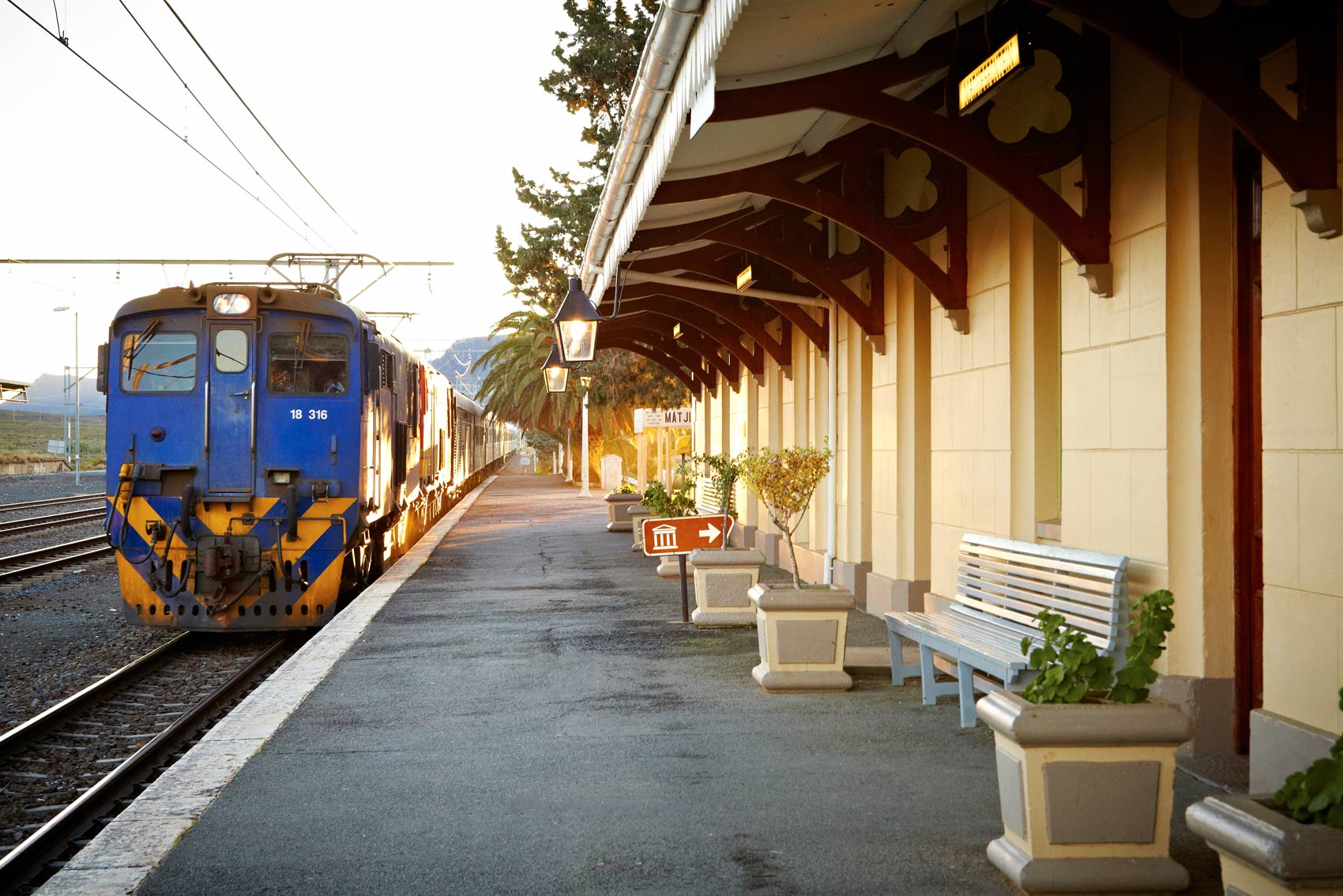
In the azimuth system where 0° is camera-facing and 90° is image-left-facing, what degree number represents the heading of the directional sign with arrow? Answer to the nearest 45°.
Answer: approximately 0°

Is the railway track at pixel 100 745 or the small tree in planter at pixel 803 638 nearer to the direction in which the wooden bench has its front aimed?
the railway track

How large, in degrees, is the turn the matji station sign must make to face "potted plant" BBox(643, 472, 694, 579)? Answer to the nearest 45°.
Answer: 0° — it already faces it

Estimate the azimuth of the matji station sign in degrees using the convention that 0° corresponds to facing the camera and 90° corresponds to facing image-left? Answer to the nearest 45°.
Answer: approximately 0°

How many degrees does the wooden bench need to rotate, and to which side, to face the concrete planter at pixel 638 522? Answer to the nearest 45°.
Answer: approximately 90° to its right

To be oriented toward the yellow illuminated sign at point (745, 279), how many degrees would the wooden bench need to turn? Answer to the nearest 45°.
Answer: approximately 90° to its right

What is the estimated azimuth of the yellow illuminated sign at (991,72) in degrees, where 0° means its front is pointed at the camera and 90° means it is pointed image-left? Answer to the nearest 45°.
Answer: approximately 45°

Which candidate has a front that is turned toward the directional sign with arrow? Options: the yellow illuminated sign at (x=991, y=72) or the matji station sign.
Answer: the matji station sign

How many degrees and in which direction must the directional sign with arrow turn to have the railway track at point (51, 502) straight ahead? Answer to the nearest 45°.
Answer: approximately 135° to its right

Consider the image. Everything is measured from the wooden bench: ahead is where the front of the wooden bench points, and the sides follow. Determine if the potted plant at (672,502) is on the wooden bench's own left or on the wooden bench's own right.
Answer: on the wooden bench's own right

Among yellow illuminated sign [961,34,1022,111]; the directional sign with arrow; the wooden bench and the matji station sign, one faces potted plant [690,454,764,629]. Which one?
the matji station sign
